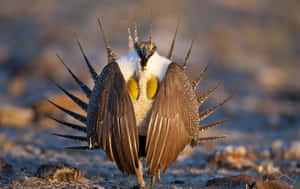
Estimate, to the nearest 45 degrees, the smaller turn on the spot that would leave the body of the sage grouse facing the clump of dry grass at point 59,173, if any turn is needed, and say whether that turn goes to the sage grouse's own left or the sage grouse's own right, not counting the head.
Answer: approximately 135° to the sage grouse's own right

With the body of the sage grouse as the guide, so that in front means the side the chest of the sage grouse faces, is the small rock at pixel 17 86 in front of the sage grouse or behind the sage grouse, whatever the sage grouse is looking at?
behind

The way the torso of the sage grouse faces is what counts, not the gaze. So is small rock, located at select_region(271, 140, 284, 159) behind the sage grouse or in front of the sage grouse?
behind

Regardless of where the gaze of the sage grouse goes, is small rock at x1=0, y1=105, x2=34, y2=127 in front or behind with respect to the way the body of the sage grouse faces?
behind

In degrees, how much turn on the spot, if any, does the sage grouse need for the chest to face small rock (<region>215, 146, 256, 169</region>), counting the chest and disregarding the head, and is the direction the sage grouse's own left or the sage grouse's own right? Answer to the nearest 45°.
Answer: approximately 135° to the sage grouse's own left

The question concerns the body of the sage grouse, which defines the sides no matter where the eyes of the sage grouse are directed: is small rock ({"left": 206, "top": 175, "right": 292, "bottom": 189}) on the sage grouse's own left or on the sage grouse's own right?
on the sage grouse's own left

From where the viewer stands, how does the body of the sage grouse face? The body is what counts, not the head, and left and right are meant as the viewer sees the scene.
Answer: facing the viewer

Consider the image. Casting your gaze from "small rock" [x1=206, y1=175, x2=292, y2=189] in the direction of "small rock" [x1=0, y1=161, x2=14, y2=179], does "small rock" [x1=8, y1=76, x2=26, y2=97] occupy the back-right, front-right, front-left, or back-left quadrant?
front-right

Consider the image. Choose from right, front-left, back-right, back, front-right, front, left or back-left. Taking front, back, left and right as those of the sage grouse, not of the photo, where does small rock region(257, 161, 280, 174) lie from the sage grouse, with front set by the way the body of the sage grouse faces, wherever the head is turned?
back-left

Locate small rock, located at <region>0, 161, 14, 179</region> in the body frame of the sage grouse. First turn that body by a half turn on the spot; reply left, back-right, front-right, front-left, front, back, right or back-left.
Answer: front-left
